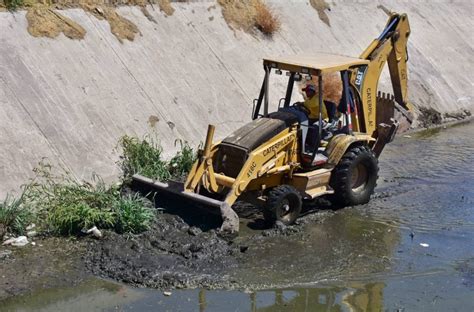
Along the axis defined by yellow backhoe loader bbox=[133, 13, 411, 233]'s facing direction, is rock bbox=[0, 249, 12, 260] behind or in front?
in front

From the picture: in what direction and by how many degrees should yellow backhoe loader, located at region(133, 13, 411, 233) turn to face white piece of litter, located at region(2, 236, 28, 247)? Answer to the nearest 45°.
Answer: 0° — it already faces it

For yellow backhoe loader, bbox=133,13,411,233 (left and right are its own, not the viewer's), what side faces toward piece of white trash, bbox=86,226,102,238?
front

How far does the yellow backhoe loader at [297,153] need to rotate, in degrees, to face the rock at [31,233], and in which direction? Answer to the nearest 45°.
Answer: approximately 45° to its right

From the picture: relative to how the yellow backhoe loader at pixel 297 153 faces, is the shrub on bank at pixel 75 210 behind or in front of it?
in front

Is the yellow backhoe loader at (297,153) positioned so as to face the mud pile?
yes

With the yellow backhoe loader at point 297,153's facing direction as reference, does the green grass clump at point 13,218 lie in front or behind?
in front

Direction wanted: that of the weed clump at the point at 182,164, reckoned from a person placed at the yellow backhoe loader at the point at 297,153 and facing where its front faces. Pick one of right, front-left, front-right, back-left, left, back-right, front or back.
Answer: right

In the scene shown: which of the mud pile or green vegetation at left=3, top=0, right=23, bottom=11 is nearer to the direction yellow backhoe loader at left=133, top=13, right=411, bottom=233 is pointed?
the mud pile

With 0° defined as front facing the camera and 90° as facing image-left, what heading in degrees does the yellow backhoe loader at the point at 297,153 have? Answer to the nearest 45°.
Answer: approximately 45°
